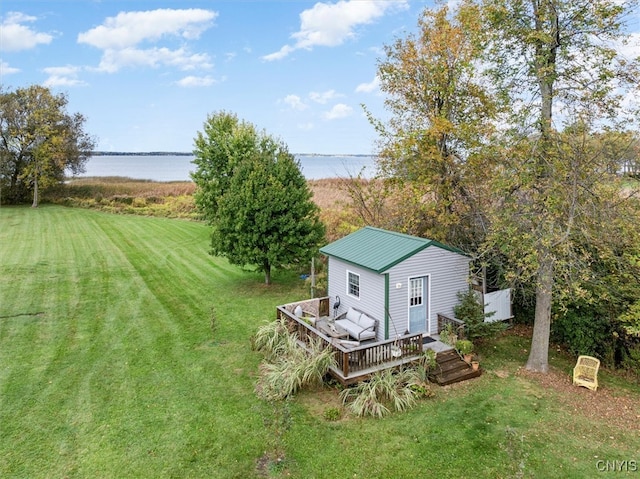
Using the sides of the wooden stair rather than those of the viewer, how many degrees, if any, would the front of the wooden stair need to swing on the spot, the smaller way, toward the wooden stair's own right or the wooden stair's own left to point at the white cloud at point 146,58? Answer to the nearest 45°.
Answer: approximately 180°

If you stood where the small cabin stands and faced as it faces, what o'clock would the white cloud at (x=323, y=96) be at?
The white cloud is roughly at 7 o'clock from the small cabin.

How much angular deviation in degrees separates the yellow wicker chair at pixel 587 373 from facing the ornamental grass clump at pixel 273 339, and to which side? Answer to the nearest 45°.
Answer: approximately 45° to its right

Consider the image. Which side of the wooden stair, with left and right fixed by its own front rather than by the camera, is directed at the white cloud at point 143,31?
back

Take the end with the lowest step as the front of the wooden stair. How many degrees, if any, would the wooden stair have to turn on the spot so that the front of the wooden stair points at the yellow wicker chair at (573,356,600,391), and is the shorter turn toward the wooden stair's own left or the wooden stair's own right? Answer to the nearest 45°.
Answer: approximately 45° to the wooden stair's own left

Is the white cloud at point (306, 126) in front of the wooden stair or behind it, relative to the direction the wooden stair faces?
behind

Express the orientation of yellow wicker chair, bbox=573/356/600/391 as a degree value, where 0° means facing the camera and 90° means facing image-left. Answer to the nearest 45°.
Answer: approximately 45°

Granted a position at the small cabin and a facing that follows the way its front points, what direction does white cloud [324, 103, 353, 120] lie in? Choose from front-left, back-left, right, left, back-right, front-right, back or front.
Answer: back-left

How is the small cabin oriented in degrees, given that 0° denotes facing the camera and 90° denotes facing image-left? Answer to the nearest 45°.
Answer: approximately 315°

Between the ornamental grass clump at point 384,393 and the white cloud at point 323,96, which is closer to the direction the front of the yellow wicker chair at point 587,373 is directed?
the ornamental grass clump
